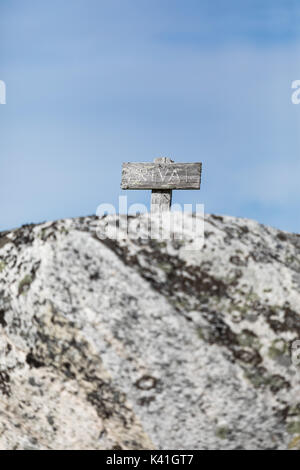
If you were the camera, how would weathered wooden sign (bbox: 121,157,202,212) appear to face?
facing the viewer
